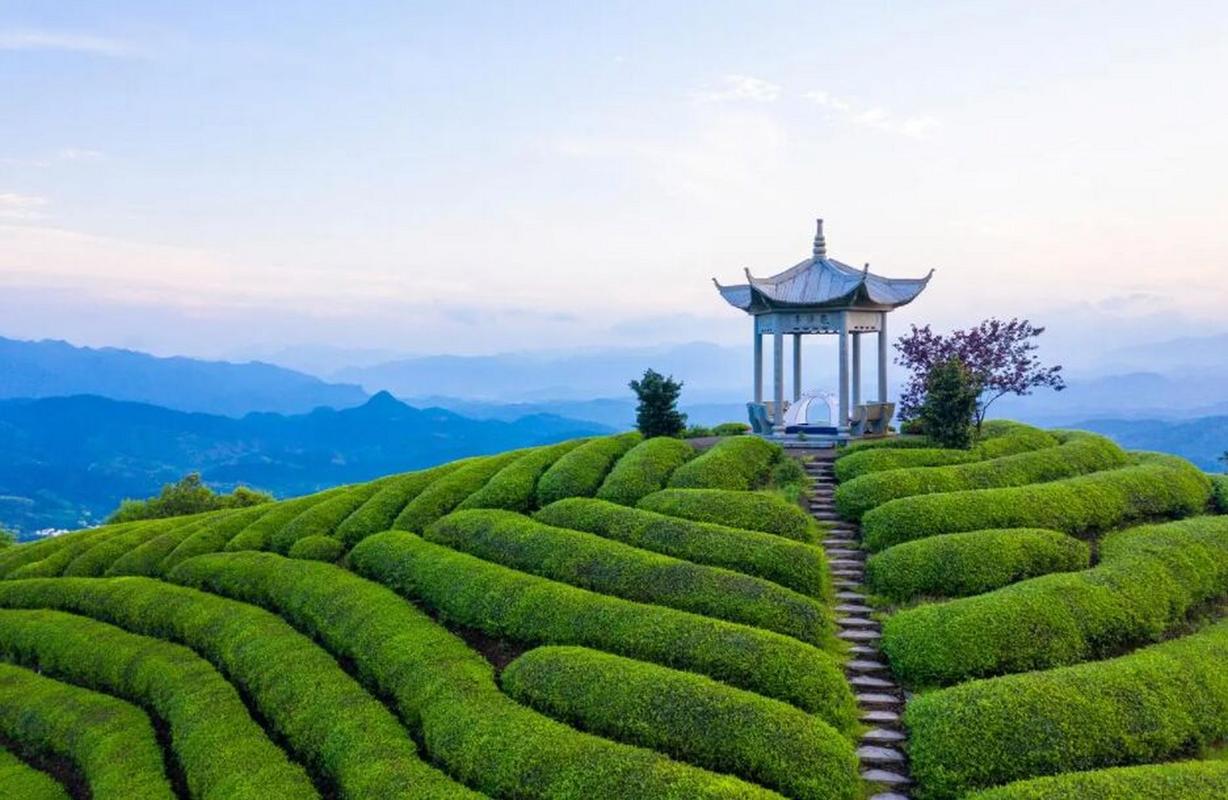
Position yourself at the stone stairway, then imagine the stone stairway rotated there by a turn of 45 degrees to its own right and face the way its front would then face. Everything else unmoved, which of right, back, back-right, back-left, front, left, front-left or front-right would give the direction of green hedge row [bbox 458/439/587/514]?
right

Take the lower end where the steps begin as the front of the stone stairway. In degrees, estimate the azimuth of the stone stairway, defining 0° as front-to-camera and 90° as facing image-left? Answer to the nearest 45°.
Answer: approximately 0°

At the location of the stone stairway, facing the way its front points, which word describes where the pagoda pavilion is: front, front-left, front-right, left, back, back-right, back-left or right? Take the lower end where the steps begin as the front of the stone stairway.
back

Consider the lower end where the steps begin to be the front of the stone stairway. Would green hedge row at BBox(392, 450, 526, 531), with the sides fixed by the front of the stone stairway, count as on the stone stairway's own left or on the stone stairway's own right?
on the stone stairway's own right

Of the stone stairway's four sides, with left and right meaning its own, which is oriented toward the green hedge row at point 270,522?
right

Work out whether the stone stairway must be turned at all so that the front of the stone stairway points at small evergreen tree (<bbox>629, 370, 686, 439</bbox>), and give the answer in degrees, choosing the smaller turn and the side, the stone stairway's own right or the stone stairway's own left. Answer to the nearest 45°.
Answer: approximately 135° to the stone stairway's own right

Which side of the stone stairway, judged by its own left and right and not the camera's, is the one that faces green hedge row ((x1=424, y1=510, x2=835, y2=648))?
right

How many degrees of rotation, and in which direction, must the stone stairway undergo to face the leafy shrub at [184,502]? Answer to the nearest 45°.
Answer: approximately 135° to its right

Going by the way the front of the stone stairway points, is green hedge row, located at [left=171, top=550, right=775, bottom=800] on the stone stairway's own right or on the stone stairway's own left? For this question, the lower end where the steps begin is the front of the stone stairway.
on the stone stairway's own right

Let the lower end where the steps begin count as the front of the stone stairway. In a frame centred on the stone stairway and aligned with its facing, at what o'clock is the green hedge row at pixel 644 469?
The green hedge row is roughly at 5 o'clock from the stone stairway.

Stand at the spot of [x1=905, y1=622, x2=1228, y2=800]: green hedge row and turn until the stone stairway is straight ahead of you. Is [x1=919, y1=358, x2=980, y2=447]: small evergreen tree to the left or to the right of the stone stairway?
right
